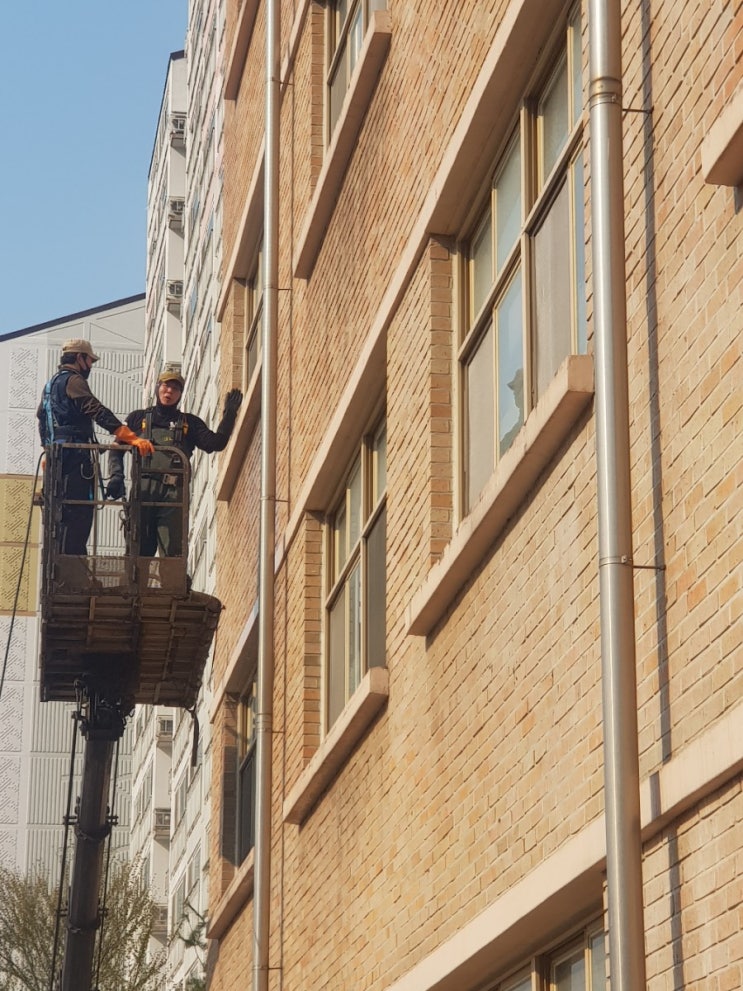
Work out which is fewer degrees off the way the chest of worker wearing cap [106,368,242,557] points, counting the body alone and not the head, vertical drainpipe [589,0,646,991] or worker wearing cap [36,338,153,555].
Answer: the vertical drainpipe

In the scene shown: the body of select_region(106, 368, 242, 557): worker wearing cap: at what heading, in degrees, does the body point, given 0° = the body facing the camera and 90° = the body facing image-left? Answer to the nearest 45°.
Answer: approximately 0°

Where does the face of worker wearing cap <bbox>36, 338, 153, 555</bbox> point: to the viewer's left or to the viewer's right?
to the viewer's right

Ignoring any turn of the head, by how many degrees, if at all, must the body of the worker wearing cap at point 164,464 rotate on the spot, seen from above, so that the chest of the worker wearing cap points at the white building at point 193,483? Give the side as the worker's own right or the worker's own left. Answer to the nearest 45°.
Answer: approximately 180°

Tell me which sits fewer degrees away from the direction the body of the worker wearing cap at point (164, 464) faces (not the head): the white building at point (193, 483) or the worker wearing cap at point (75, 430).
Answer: the worker wearing cap

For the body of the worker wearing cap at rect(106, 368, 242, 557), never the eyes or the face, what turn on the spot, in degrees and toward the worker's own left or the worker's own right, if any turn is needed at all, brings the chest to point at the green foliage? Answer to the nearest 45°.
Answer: approximately 180°

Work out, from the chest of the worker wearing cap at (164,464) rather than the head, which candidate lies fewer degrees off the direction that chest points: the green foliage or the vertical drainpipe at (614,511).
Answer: the vertical drainpipe
